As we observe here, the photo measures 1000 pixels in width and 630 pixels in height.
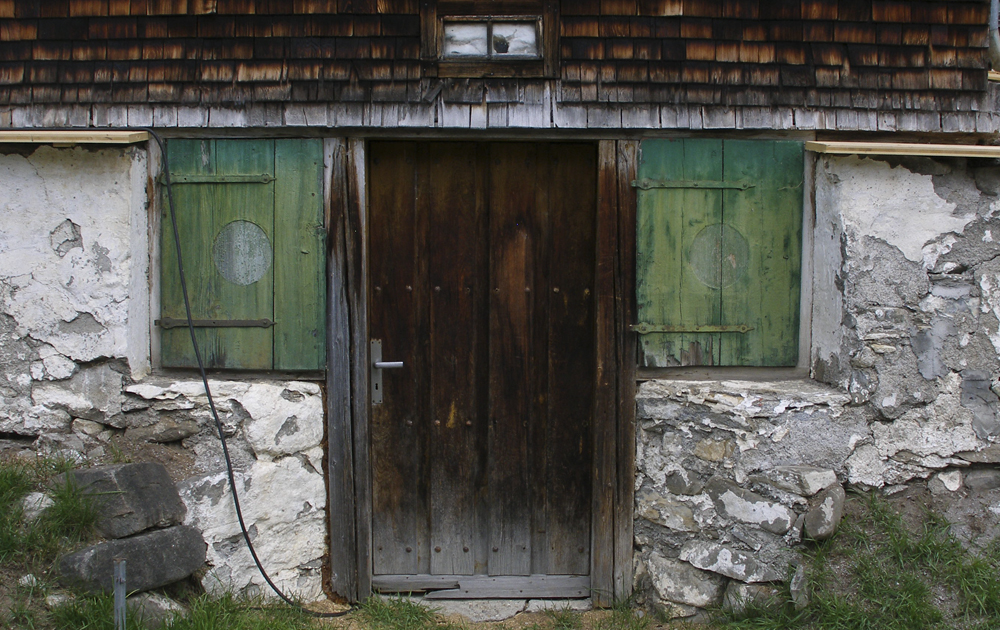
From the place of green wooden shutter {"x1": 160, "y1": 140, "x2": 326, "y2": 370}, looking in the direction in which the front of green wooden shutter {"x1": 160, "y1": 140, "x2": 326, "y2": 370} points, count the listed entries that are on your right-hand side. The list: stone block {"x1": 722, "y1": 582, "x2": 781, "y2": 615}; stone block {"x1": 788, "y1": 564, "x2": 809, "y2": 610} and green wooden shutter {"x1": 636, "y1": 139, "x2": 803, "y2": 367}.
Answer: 0

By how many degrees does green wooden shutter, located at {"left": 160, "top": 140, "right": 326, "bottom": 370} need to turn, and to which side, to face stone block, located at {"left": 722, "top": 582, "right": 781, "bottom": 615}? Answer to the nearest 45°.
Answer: approximately 45° to its left

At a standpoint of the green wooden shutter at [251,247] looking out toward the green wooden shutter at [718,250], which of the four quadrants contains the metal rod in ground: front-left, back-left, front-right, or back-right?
back-right

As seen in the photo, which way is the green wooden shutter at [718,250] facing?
toward the camera

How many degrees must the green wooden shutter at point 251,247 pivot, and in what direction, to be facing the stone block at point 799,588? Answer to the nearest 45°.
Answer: approximately 45° to its left

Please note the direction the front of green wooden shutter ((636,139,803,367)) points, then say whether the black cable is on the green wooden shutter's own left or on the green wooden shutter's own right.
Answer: on the green wooden shutter's own right

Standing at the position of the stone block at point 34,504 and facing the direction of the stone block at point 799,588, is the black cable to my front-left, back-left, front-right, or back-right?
front-left

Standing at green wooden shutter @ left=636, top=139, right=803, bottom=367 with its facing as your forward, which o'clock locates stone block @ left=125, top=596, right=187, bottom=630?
The stone block is roughly at 2 o'clock from the green wooden shutter.

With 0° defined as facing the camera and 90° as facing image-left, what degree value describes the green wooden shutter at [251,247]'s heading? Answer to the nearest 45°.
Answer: approximately 0°

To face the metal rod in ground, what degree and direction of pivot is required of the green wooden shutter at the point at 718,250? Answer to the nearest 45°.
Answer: approximately 45° to its right

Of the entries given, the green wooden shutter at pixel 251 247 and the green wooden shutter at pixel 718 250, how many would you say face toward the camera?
2

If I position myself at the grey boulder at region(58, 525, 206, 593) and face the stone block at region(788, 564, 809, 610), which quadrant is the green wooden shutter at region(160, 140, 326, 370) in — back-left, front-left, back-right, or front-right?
front-left
